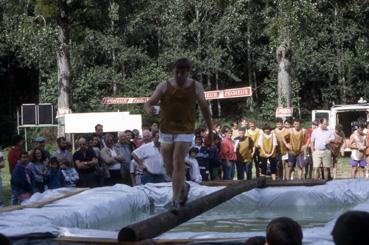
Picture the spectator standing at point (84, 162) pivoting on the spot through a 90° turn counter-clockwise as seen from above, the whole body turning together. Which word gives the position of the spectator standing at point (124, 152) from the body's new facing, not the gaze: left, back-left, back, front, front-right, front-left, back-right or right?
front-left

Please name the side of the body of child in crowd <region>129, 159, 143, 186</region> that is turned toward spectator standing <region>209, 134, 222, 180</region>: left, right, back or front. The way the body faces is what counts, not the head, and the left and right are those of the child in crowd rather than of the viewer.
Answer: left

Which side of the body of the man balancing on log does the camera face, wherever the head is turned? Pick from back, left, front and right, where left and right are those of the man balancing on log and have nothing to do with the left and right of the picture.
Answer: front

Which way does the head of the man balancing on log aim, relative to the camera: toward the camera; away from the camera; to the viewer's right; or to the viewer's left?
toward the camera

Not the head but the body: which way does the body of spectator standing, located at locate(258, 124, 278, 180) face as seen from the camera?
toward the camera

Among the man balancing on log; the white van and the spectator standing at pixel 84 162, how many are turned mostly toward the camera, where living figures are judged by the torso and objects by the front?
2

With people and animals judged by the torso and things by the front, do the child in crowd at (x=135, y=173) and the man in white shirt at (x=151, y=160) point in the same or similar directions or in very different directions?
same or similar directions

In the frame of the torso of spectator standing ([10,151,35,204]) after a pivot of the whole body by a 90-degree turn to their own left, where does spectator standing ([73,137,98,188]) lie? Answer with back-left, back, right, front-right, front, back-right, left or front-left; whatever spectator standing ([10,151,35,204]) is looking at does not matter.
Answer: front

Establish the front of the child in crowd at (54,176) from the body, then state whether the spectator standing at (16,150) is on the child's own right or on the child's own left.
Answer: on the child's own right

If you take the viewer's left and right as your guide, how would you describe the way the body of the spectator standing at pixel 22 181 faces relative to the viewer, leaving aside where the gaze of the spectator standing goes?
facing the viewer and to the right of the viewer

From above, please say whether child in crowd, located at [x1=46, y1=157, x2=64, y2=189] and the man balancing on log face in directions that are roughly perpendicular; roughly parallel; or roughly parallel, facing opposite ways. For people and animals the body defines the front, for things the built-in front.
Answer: roughly parallel

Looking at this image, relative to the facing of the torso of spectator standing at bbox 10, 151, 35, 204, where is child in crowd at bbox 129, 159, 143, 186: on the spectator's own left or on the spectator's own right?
on the spectator's own left

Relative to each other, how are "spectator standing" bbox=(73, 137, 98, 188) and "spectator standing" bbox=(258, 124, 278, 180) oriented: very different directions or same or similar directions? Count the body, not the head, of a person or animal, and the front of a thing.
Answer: same or similar directions

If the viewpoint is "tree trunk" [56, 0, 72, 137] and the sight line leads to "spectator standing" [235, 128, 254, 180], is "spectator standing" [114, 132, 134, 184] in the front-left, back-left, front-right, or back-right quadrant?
front-right

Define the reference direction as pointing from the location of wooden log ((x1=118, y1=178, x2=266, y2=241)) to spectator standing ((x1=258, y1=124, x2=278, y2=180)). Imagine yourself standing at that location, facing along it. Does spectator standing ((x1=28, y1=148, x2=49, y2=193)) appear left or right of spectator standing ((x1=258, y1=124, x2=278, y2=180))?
left

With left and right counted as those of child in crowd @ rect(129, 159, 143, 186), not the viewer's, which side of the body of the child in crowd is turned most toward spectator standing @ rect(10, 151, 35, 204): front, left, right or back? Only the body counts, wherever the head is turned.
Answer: right

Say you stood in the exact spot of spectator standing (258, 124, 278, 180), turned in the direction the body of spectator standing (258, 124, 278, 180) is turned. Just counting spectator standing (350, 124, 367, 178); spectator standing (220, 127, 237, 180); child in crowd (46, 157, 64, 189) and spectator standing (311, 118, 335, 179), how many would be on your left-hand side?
2

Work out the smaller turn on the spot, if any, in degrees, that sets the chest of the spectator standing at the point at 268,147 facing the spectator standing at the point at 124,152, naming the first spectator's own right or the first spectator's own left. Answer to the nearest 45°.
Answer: approximately 45° to the first spectator's own right
